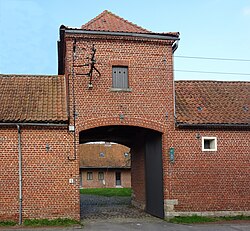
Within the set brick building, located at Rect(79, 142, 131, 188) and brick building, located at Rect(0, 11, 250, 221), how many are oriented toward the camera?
2

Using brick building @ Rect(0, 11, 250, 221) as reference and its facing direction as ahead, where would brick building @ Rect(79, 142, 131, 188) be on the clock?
brick building @ Rect(79, 142, 131, 188) is roughly at 6 o'clock from brick building @ Rect(0, 11, 250, 221).

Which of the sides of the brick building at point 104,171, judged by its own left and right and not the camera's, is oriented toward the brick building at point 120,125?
front

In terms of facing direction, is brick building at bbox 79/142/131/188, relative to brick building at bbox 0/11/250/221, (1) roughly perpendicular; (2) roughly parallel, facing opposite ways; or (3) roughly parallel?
roughly parallel

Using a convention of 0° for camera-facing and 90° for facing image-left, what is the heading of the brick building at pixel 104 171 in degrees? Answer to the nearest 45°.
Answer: approximately 0°

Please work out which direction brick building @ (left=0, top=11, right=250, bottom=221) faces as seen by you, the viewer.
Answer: facing the viewer
